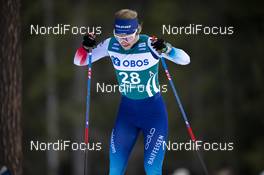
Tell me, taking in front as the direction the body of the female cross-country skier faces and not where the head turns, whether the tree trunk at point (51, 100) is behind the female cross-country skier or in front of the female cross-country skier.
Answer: behind

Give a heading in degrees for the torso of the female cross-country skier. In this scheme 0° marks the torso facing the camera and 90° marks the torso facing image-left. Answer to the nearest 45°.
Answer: approximately 0°

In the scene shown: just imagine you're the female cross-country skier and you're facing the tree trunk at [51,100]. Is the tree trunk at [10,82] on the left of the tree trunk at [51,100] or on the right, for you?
left
